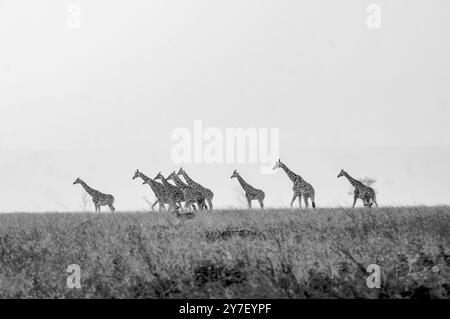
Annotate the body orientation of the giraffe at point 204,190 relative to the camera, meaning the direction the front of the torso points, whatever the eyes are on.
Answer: to the viewer's left

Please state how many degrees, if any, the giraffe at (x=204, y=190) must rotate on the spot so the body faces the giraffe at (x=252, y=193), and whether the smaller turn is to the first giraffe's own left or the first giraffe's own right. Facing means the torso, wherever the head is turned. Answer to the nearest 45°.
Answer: approximately 180°

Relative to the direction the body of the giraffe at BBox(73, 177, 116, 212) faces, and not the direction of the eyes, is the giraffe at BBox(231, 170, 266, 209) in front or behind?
behind

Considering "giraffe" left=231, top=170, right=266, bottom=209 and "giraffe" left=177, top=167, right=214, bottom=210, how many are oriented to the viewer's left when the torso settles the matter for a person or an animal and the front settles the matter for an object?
2

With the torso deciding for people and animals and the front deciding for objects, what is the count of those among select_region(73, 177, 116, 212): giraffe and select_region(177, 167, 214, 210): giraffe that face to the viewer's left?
2

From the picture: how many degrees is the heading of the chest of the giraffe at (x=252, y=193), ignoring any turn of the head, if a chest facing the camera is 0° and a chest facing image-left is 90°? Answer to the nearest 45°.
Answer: approximately 90°

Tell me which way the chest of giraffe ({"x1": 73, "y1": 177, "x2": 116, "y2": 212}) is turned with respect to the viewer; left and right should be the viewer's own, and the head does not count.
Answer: facing to the left of the viewer

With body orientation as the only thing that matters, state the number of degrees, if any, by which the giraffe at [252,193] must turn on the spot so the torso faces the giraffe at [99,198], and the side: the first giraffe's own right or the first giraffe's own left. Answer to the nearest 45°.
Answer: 0° — it already faces it
